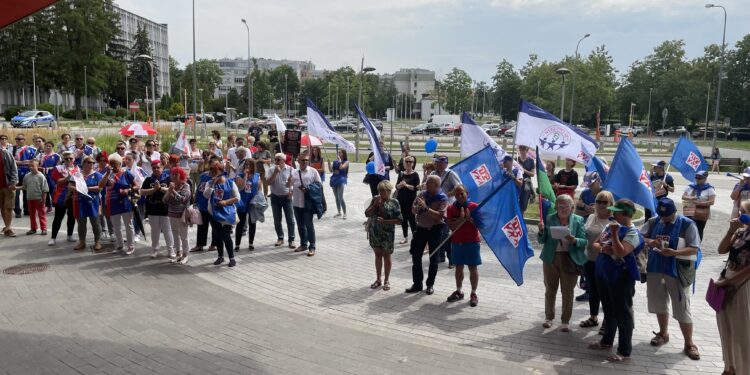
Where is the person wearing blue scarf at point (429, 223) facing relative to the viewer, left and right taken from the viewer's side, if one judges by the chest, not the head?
facing the viewer and to the left of the viewer

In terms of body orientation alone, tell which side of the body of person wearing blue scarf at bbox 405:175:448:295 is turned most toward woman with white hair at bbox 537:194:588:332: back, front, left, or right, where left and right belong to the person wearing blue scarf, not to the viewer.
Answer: left

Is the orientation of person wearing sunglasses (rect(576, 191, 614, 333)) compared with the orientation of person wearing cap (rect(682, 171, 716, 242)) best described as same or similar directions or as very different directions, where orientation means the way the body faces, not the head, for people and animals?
same or similar directions

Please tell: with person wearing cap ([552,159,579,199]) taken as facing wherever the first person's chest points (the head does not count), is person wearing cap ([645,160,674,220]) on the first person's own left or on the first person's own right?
on the first person's own left

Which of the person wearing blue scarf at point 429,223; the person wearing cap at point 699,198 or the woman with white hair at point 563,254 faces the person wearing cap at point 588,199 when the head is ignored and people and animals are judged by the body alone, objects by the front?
the person wearing cap at point 699,198

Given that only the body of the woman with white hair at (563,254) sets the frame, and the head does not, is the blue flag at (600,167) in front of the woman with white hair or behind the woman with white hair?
behind

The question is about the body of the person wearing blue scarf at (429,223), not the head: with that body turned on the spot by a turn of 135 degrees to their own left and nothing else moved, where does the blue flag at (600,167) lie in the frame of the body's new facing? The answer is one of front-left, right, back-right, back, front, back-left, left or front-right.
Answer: front-left

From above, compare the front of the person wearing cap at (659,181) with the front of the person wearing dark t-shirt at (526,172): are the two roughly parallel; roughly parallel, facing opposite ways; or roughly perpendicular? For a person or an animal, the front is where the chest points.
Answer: roughly parallel

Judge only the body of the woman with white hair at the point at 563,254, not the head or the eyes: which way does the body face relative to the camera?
toward the camera

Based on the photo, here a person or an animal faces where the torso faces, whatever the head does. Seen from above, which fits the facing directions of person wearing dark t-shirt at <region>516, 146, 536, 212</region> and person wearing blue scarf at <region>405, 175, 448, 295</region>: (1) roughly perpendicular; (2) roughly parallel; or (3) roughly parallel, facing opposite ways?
roughly parallel

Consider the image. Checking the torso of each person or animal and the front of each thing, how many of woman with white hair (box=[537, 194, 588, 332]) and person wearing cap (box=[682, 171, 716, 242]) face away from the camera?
0

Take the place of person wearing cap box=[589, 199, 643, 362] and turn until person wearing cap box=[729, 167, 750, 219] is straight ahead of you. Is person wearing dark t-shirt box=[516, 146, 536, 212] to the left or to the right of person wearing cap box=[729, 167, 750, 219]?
left

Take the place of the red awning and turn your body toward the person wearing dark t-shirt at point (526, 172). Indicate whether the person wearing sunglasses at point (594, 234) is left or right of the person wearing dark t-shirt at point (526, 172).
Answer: right

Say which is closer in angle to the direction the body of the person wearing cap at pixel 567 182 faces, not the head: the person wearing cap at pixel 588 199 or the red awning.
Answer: the red awning

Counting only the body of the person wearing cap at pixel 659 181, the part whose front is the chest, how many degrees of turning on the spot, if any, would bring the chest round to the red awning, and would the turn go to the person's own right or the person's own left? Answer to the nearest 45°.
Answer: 0° — they already face it

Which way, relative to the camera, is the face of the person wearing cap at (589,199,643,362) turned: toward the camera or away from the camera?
toward the camera
